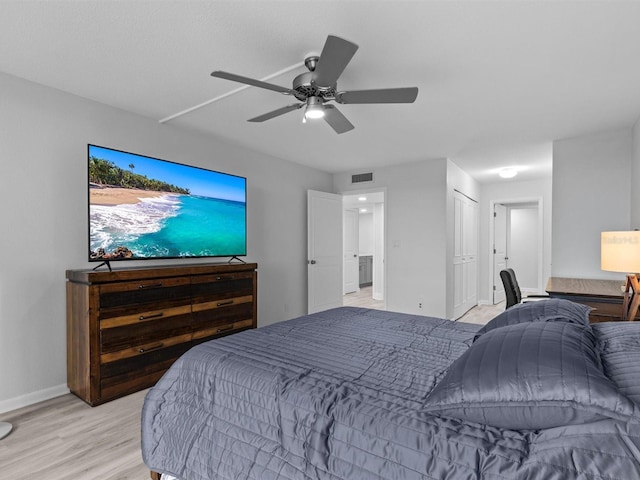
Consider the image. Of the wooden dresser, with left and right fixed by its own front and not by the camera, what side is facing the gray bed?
front

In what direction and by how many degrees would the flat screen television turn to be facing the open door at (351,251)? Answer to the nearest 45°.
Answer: approximately 90° to its left

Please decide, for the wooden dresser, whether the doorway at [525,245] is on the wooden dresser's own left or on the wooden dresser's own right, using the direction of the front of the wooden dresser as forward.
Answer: on the wooden dresser's own left

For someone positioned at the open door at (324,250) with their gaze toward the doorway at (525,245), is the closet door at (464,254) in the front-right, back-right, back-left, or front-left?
front-right

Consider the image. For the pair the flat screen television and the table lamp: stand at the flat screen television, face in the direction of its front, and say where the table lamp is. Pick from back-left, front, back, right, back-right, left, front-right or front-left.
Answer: front

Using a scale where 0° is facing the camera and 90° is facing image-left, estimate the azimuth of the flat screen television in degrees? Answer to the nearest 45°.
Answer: approximately 315°

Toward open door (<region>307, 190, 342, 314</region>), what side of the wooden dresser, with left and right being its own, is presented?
left

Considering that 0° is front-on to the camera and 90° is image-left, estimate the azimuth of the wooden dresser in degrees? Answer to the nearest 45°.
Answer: approximately 315°

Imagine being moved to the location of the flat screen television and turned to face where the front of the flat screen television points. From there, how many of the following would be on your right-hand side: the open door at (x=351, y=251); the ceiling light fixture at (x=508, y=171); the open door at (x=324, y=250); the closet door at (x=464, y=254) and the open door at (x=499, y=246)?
0

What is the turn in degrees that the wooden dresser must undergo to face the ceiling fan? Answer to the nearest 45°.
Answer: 0° — it already faces it

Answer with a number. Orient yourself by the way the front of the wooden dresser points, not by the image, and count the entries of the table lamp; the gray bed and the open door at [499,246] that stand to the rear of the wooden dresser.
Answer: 0

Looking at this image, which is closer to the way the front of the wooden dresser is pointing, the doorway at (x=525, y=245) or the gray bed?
the gray bed

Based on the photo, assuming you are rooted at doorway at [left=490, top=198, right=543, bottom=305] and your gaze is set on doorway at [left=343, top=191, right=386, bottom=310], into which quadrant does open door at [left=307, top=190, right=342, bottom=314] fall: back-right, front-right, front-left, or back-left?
front-left

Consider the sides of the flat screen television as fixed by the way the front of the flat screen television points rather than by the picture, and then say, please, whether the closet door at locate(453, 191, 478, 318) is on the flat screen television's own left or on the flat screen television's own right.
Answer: on the flat screen television's own left

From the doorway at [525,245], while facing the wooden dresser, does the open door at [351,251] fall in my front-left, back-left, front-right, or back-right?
front-right

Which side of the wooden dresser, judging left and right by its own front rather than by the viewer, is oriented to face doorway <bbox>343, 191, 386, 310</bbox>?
left
